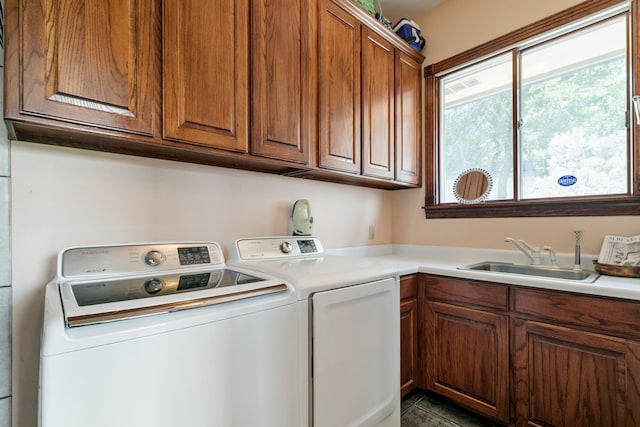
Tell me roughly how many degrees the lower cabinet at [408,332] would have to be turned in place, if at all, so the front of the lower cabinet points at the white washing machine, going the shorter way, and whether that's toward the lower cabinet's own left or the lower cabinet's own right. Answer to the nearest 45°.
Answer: approximately 90° to the lower cabinet's own right

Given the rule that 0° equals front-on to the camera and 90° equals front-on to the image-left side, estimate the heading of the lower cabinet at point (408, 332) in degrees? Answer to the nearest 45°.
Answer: approximately 315°

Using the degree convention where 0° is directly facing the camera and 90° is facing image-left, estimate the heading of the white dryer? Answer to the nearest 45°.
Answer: approximately 315°

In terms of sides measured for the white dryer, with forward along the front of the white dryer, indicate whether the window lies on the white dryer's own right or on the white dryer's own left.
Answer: on the white dryer's own left

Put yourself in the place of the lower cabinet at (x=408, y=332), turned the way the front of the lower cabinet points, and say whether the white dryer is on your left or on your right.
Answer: on your right
